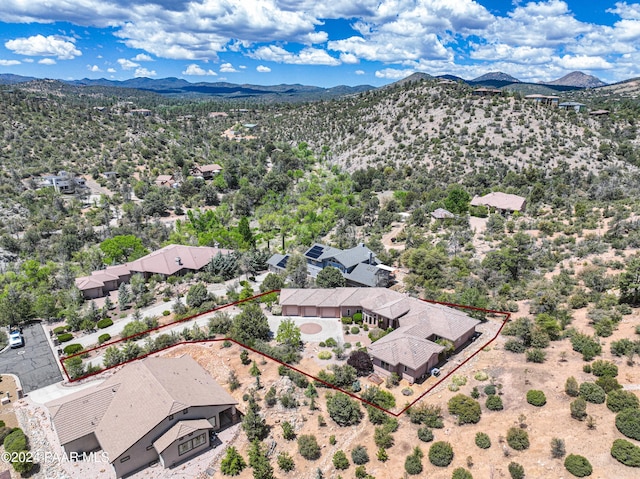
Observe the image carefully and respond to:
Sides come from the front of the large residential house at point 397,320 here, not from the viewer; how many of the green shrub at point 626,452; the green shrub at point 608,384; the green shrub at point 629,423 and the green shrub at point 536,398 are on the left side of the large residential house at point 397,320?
4

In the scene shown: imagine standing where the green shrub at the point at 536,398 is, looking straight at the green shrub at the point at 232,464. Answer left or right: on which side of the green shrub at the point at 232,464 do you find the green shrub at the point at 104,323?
right

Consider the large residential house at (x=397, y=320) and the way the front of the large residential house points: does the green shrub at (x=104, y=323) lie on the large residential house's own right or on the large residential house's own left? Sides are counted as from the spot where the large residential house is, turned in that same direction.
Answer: on the large residential house's own right

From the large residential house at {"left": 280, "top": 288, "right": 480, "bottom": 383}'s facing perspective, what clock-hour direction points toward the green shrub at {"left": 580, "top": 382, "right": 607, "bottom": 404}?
The green shrub is roughly at 9 o'clock from the large residential house.

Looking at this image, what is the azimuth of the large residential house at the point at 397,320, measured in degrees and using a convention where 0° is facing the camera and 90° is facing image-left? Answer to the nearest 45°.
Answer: approximately 45°

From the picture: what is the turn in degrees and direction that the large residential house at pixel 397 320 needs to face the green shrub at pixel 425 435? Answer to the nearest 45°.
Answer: approximately 45° to its left

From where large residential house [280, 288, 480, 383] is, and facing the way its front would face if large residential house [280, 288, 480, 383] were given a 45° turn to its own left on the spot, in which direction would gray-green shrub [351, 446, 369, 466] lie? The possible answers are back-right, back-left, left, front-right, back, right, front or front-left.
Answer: front

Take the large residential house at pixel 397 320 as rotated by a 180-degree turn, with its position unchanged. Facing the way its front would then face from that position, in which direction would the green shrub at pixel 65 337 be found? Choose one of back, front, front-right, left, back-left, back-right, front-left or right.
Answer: back-left

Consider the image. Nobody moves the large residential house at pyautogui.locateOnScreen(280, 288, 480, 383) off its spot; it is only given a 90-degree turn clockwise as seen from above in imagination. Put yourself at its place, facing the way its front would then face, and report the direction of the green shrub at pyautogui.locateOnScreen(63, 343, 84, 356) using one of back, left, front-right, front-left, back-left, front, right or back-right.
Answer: front-left

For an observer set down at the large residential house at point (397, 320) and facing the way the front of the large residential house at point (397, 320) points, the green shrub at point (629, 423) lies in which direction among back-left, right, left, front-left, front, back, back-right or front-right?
left

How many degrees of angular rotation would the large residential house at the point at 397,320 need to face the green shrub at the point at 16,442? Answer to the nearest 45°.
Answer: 0° — it already faces it

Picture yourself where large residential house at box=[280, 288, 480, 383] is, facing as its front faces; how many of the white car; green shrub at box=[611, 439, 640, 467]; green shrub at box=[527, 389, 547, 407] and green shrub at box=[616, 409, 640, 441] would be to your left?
3

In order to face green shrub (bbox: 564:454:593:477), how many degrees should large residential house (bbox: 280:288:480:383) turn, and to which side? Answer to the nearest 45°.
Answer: approximately 90° to its left
